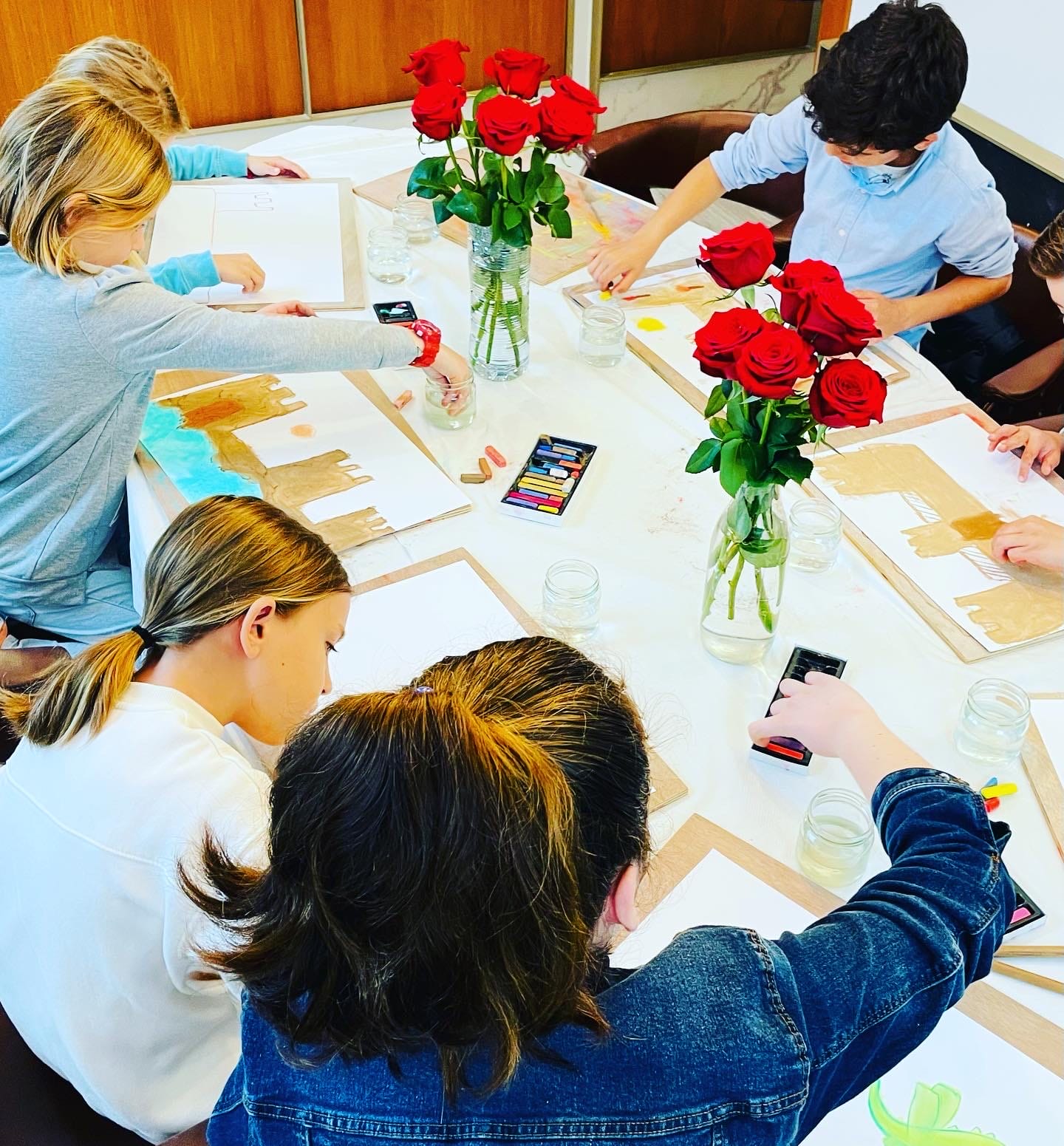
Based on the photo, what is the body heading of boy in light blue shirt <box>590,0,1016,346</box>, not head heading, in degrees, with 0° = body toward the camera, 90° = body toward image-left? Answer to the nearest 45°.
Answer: approximately 45°

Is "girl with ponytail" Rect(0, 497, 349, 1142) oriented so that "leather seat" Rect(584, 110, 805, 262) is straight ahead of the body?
yes

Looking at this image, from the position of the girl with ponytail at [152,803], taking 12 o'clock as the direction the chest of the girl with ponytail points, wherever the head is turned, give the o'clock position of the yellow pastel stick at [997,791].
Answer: The yellow pastel stick is roughly at 2 o'clock from the girl with ponytail.

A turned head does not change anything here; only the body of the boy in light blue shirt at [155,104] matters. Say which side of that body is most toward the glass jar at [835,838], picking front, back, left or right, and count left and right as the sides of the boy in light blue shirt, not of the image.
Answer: right

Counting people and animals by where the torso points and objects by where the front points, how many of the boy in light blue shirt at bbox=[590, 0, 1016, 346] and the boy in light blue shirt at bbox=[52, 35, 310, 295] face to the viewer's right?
1

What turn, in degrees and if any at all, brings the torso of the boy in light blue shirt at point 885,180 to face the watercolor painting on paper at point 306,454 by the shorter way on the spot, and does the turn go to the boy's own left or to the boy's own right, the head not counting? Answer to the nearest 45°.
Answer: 0° — they already face it

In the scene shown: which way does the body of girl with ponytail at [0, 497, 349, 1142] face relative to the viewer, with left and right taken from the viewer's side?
facing away from the viewer and to the right of the viewer

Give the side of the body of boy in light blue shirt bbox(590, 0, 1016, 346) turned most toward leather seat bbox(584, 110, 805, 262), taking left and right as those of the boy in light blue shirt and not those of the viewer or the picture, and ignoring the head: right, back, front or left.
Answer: right

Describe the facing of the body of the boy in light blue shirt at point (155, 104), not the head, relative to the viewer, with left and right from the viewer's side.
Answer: facing to the right of the viewer

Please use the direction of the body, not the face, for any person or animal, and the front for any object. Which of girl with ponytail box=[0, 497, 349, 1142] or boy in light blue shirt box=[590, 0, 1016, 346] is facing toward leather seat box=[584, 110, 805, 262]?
the girl with ponytail
